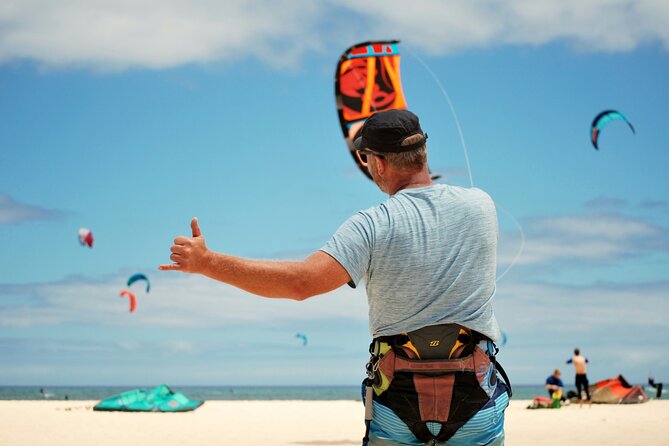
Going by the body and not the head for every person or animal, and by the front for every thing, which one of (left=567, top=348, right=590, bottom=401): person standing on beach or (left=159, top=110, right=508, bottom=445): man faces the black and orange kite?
the man

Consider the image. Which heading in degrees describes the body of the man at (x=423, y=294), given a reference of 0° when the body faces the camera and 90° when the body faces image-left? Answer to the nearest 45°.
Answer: approximately 180°

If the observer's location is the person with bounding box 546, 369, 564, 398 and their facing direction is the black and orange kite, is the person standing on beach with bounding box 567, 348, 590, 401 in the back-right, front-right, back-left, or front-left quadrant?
back-left

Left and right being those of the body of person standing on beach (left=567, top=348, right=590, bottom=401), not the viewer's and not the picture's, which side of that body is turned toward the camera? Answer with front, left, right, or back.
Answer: back

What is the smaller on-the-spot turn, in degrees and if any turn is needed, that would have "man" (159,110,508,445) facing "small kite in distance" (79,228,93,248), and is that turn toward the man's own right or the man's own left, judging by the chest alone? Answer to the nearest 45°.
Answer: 0° — they already face it

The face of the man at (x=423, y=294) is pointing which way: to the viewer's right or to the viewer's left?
to the viewer's left

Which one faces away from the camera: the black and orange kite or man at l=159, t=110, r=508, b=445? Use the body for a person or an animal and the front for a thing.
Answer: the man
